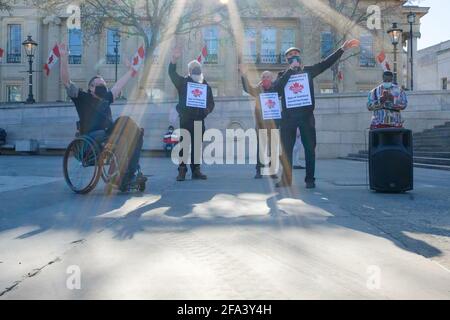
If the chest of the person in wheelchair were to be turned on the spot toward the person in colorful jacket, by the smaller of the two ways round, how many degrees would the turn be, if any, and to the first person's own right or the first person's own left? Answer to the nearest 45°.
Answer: approximately 45° to the first person's own left

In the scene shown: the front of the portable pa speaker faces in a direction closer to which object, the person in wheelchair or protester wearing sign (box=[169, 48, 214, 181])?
the person in wheelchair

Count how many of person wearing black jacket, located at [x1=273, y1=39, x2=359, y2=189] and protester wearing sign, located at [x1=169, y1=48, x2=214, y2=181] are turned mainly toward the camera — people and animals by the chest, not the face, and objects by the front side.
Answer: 2

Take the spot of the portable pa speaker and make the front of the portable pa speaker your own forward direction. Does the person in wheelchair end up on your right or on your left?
on your right
